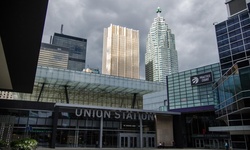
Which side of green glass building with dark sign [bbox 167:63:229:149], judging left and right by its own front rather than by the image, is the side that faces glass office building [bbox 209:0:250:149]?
left

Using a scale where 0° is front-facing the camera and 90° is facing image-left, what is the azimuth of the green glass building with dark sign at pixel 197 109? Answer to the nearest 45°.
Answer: approximately 45°

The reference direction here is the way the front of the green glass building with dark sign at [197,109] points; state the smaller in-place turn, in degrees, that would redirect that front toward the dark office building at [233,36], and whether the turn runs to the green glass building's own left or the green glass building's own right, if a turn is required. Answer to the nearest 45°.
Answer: approximately 90° to the green glass building's own left
